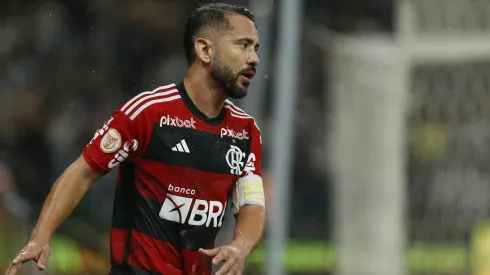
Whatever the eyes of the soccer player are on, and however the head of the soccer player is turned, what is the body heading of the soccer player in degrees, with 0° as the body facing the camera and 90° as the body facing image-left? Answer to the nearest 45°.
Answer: approximately 315°
